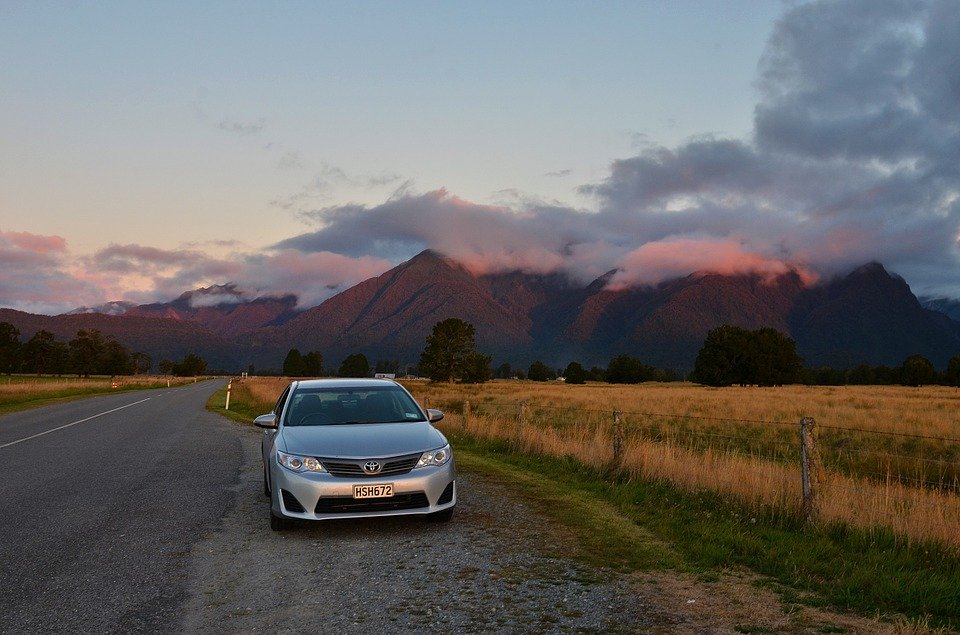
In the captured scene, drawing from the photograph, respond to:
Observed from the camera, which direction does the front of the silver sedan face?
facing the viewer

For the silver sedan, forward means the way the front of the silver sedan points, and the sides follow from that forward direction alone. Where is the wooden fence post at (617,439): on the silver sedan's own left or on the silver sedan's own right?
on the silver sedan's own left

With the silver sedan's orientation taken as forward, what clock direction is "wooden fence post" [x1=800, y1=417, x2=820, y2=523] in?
The wooden fence post is roughly at 9 o'clock from the silver sedan.

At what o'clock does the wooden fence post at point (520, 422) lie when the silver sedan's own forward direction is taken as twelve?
The wooden fence post is roughly at 7 o'clock from the silver sedan.

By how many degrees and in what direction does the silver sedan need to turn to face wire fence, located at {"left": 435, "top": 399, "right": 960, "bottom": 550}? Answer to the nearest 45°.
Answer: approximately 90° to its left
